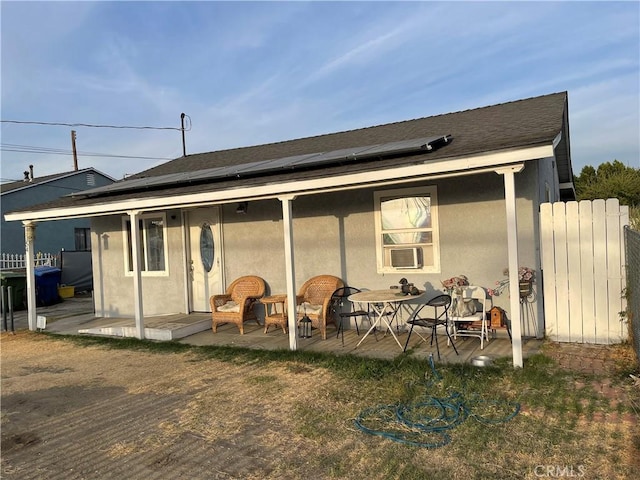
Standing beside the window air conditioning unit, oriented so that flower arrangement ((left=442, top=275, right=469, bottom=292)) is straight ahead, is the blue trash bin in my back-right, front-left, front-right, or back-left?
back-right

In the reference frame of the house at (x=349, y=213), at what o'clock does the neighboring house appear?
The neighboring house is roughly at 3 o'clock from the house.

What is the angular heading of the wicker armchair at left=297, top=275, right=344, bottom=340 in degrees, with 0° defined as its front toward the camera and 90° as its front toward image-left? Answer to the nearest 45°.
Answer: approximately 45°

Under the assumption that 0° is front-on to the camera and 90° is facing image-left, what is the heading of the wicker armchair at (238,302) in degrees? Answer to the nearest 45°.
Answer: approximately 45°

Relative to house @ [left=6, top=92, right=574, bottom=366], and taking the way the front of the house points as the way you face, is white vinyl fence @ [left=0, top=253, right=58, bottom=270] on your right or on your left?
on your right

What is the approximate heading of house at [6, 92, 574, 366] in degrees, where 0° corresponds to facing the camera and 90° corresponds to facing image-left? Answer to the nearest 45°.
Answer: approximately 45°

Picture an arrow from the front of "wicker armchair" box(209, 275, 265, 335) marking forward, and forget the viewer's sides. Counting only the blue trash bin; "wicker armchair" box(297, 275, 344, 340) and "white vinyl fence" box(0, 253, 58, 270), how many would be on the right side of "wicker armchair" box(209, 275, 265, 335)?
2

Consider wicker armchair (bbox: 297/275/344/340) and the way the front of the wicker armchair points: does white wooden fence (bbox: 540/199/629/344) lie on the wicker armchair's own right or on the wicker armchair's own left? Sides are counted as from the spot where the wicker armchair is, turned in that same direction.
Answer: on the wicker armchair's own left

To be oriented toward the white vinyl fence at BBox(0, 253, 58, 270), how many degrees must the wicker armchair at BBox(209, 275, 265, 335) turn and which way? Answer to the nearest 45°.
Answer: approximately 90° to its right

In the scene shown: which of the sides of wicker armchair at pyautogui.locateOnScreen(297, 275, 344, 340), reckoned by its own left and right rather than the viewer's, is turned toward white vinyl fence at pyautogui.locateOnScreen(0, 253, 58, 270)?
right
